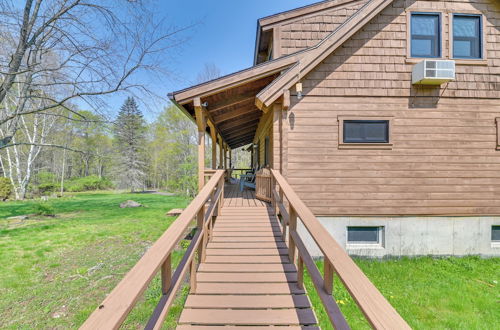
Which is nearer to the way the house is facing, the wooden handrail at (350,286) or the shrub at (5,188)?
the shrub

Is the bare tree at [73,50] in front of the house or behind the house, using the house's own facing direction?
in front

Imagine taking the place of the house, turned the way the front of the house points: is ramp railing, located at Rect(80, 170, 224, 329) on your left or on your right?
on your left

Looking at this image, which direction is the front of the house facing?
to the viewer's left

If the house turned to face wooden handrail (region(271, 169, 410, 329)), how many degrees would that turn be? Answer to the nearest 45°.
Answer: approximately 90° to its left

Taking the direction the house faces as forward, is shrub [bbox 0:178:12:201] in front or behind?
in front

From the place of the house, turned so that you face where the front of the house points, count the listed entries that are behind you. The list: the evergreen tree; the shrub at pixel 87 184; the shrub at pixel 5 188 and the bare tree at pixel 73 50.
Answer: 0

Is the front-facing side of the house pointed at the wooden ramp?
no
